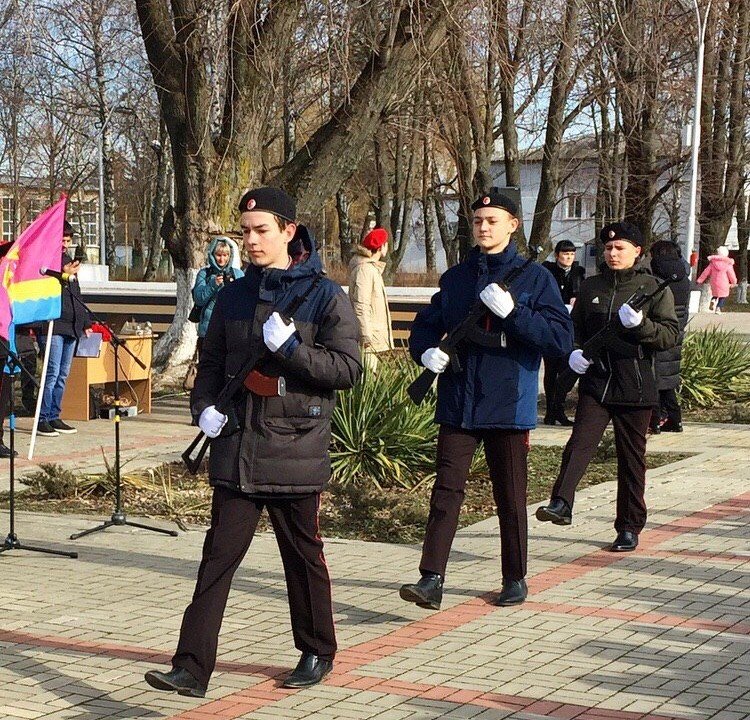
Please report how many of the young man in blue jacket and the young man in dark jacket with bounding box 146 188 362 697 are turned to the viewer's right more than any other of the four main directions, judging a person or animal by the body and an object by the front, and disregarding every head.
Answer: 0

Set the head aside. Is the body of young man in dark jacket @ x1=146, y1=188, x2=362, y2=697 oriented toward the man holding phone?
no

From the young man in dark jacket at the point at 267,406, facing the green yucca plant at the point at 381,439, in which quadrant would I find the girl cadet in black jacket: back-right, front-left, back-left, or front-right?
front-right

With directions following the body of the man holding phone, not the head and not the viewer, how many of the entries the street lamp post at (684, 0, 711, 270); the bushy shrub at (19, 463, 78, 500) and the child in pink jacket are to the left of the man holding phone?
2

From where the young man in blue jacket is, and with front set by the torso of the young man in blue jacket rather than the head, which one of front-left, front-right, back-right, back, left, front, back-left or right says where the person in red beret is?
back-right

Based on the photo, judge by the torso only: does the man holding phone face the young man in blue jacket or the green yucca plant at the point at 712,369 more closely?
the young man in blue jacket

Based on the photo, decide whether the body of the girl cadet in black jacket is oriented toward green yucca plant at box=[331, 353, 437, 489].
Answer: no

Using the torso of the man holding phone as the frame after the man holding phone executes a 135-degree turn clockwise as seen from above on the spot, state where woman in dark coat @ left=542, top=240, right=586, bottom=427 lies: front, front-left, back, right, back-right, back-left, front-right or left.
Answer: back

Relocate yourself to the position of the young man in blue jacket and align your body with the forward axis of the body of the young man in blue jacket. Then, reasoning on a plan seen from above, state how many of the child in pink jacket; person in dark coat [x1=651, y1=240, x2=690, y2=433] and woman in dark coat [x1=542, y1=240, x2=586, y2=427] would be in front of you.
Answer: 0

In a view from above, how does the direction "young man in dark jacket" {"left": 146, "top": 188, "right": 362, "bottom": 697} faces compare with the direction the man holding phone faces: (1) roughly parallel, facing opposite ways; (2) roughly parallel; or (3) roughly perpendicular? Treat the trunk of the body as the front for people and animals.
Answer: roughly perpendicular

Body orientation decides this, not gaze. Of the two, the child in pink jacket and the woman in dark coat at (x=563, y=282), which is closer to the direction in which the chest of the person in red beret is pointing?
the woman in dark coat

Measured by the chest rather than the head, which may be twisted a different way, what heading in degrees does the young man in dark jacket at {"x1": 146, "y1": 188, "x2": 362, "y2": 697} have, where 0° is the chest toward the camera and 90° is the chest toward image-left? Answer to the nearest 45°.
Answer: approximately 45°

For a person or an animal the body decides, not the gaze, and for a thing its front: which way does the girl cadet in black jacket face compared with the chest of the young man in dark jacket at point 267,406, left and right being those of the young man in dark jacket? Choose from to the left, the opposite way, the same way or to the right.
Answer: the same way

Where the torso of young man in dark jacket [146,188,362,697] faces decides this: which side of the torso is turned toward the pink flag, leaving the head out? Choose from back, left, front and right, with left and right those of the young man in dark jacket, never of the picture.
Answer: right

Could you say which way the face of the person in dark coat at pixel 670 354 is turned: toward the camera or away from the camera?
away from the camera
